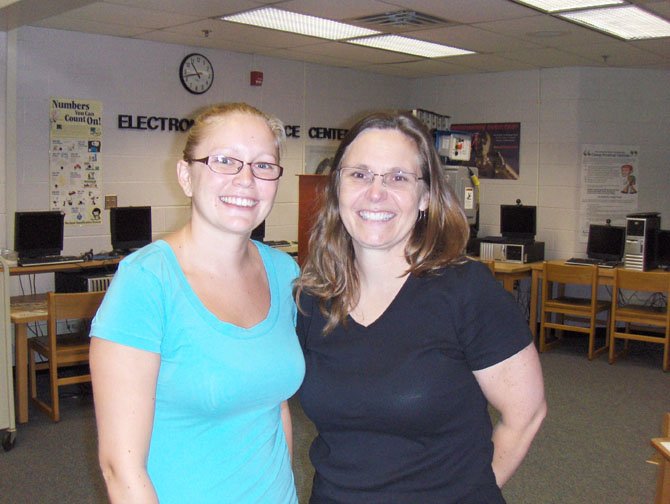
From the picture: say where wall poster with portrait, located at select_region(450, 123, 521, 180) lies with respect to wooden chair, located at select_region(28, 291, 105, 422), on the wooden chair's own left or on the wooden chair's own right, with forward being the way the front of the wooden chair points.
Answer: on the wooden chair's own right

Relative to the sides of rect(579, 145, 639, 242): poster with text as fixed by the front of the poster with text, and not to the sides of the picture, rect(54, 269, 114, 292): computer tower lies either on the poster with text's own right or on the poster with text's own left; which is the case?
on the poster with text's own right

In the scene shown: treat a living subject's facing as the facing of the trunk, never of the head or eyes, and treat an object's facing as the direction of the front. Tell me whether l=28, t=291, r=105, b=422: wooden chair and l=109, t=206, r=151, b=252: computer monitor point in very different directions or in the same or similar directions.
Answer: very different directions

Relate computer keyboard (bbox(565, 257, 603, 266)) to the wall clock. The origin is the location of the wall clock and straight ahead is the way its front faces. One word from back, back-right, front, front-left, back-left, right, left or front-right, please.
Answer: front-left

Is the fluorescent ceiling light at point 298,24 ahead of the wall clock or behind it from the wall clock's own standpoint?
ahead

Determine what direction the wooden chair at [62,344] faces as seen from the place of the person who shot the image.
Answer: facing away from the viewer and to the left of the viewer

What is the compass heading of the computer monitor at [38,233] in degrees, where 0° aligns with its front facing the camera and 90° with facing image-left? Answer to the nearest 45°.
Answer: approximately 0°

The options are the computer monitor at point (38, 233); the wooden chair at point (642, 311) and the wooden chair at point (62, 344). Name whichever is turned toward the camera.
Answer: the computer monitor

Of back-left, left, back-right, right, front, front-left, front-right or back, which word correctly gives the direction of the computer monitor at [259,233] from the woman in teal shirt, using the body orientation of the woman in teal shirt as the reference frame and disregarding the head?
back-left

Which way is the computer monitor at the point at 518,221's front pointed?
toward the camera

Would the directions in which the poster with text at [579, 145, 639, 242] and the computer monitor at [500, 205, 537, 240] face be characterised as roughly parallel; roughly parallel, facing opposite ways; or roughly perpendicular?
roughly parallel

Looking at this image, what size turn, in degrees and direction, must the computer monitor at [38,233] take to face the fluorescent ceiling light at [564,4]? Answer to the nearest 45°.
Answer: approximately 45° to its left

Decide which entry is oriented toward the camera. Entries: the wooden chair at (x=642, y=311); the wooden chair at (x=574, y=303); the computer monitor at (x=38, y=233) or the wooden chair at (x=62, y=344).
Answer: the computer monitor
